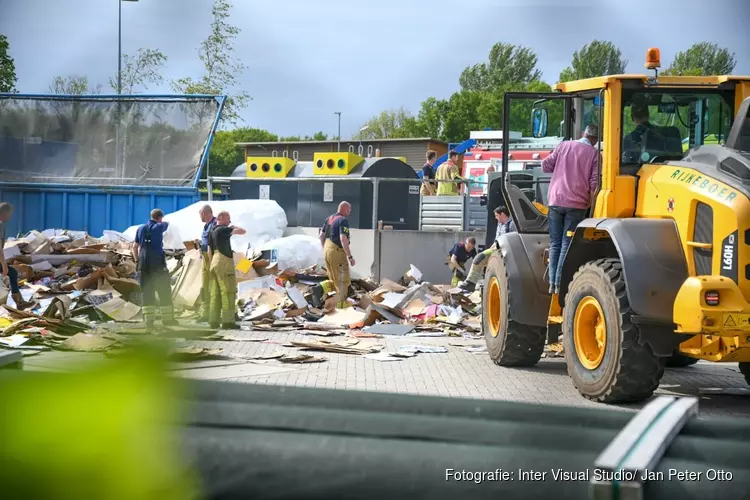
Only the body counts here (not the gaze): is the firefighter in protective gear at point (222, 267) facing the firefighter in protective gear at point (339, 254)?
yes

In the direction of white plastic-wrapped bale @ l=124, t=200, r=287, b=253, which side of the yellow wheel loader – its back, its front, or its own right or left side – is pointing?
front

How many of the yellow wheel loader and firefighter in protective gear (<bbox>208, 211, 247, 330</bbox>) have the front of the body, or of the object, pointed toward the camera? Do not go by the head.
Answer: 0

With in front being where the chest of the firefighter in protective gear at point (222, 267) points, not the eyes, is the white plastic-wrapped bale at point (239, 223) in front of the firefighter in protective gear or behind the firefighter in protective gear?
in front

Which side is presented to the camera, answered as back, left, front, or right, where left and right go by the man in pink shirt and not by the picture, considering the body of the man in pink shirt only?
back

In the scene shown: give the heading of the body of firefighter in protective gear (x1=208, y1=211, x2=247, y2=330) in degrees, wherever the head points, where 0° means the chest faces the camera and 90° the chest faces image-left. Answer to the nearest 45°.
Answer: approximately 225°

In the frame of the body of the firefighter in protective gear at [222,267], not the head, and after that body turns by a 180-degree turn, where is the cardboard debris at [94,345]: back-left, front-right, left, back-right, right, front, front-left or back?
front-left

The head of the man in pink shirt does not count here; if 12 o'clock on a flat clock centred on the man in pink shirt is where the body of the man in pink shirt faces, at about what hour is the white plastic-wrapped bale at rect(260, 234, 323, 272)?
The white plastic-wrapped bale is roughly at 11 o'clock from the man in pink shirt.

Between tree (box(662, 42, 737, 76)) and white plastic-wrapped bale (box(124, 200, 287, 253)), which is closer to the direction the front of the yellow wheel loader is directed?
the white plastic-wrapped bale

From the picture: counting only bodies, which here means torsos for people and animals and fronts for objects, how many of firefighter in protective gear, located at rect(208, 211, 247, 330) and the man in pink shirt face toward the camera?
0

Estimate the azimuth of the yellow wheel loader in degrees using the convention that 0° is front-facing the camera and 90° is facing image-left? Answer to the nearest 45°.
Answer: approximately 135°
